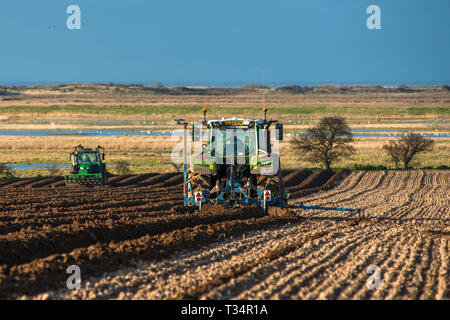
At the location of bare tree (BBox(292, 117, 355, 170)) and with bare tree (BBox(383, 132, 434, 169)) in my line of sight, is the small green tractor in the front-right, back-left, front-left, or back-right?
back-right

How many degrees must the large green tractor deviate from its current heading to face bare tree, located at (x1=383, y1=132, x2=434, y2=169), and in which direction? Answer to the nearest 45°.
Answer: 0° — it already faces it

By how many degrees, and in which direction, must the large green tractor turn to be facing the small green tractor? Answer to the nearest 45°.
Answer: approximately 45° to its left

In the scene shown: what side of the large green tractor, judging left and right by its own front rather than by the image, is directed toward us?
back
